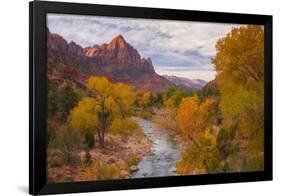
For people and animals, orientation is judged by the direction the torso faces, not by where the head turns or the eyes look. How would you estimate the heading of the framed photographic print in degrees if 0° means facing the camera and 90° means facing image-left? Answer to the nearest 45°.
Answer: approximately 315°
